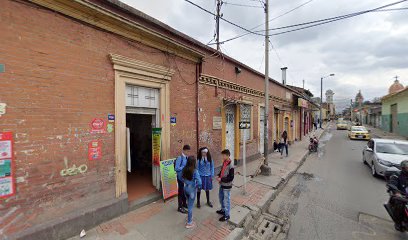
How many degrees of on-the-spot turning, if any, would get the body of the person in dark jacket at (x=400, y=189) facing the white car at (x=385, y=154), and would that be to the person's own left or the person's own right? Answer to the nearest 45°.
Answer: approximately 180°

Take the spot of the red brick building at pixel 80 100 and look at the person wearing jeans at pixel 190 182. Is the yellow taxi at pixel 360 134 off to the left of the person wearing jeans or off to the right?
left

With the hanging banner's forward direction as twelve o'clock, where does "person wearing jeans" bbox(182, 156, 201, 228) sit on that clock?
The person wearing jeans is roughly at 11 o'clock from the hanging banner.

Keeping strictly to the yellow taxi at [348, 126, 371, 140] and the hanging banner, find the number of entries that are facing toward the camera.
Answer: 2

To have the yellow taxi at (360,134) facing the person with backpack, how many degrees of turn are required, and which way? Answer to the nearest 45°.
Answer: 0° — it already faces them

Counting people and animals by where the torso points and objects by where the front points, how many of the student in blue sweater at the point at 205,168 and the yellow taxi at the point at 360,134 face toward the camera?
2

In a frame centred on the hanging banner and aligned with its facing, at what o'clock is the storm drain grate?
The storm drain grate is roughly at 10 o'clock from the hanging banner.

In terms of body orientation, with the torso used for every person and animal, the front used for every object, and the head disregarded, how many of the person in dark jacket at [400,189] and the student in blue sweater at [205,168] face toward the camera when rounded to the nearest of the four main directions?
2

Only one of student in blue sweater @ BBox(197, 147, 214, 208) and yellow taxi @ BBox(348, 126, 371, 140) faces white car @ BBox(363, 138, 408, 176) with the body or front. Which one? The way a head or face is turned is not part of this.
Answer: the yellow taxi
